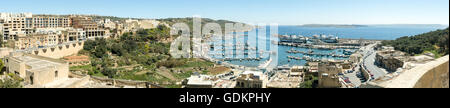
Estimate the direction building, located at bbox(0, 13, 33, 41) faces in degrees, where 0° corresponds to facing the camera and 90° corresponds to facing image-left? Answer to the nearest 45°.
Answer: approximately 315°

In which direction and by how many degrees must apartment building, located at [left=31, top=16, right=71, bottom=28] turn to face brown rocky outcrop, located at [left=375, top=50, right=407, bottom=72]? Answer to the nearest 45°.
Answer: approximately 45° to its left

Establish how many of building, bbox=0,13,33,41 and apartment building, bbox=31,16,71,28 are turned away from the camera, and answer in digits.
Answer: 0

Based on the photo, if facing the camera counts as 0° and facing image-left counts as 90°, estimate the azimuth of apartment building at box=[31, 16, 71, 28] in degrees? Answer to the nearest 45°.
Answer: approximately 0°
